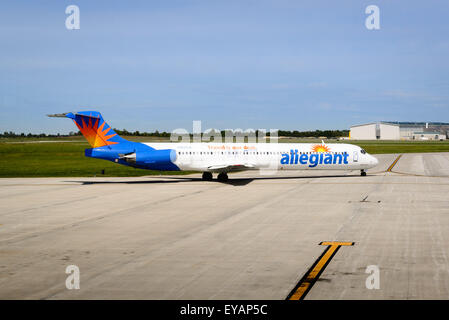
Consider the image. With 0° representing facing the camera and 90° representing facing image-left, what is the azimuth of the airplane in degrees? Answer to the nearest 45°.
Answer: approximately 270°
